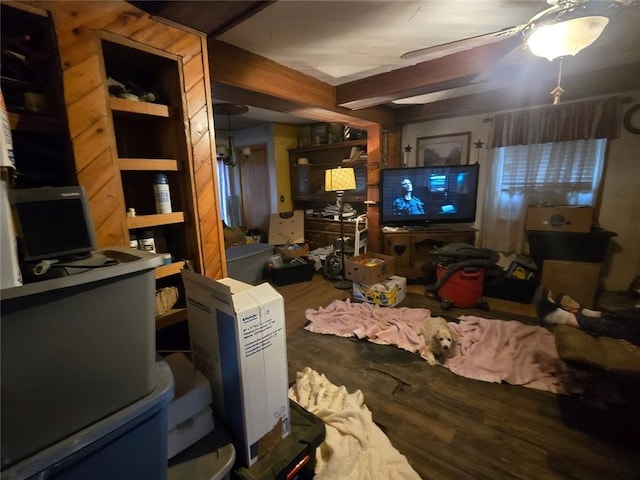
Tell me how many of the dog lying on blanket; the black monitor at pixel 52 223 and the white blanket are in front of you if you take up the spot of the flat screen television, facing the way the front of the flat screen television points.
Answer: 3

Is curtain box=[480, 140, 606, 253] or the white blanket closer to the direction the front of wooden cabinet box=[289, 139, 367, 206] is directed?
the white blanket

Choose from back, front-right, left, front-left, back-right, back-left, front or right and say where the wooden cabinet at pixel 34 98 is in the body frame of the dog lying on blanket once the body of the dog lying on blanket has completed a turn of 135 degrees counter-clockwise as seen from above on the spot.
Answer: back-left

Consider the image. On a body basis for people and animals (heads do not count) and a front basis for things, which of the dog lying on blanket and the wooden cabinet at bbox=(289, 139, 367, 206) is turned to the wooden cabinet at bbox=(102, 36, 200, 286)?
the wooden cabinet at bbox=(289, 139, 367, 206)

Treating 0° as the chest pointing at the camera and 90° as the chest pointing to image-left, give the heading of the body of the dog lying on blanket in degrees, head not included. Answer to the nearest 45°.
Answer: approximately 315°

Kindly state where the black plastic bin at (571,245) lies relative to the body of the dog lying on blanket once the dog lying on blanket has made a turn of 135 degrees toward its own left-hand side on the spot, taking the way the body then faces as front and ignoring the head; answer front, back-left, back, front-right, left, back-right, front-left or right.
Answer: front-right

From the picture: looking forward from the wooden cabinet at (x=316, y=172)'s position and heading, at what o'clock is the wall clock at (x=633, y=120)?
The wall clock is roughly at 10 o'clock from the wooden cabinet.

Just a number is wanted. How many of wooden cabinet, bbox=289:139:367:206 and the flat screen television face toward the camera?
2

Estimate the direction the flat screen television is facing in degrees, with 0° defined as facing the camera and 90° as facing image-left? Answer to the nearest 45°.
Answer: approximately 0°

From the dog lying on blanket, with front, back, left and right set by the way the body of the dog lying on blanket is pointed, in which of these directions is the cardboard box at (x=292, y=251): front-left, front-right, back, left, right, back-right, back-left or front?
back
